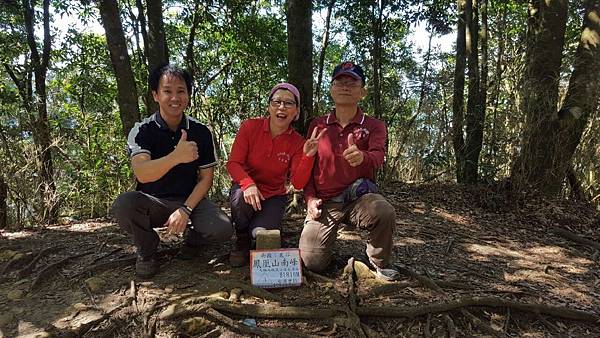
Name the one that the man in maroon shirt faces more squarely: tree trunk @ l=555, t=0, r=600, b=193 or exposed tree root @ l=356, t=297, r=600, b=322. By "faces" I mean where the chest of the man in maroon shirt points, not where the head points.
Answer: the exposed tree root

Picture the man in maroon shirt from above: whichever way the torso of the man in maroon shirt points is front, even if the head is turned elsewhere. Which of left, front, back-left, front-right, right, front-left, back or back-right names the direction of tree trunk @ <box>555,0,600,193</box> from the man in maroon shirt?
back-left

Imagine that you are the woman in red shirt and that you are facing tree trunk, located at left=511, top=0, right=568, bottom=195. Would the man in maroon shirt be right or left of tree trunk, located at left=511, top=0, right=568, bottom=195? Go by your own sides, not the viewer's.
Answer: right

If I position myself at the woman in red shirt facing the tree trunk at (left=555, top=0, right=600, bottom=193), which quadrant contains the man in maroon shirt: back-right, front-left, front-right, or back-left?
front-right

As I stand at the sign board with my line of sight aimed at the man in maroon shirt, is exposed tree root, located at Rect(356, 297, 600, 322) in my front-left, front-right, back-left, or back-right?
front-right

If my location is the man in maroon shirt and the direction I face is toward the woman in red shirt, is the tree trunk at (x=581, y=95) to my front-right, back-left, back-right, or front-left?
back-right

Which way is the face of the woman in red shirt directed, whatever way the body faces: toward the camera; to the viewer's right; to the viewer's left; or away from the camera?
toward the camera

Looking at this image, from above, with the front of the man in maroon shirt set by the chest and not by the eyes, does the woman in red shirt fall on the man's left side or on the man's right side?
on the man's right side

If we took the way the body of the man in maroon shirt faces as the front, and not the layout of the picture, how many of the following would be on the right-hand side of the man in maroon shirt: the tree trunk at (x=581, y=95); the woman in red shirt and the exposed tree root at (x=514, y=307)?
1

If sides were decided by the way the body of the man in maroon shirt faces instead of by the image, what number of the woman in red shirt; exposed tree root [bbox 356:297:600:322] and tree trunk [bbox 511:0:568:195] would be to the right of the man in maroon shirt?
1

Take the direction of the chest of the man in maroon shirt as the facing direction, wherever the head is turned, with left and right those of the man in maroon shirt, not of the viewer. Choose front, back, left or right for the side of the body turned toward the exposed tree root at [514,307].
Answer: left

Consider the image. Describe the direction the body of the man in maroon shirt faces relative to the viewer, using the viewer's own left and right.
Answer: facing the viewer
